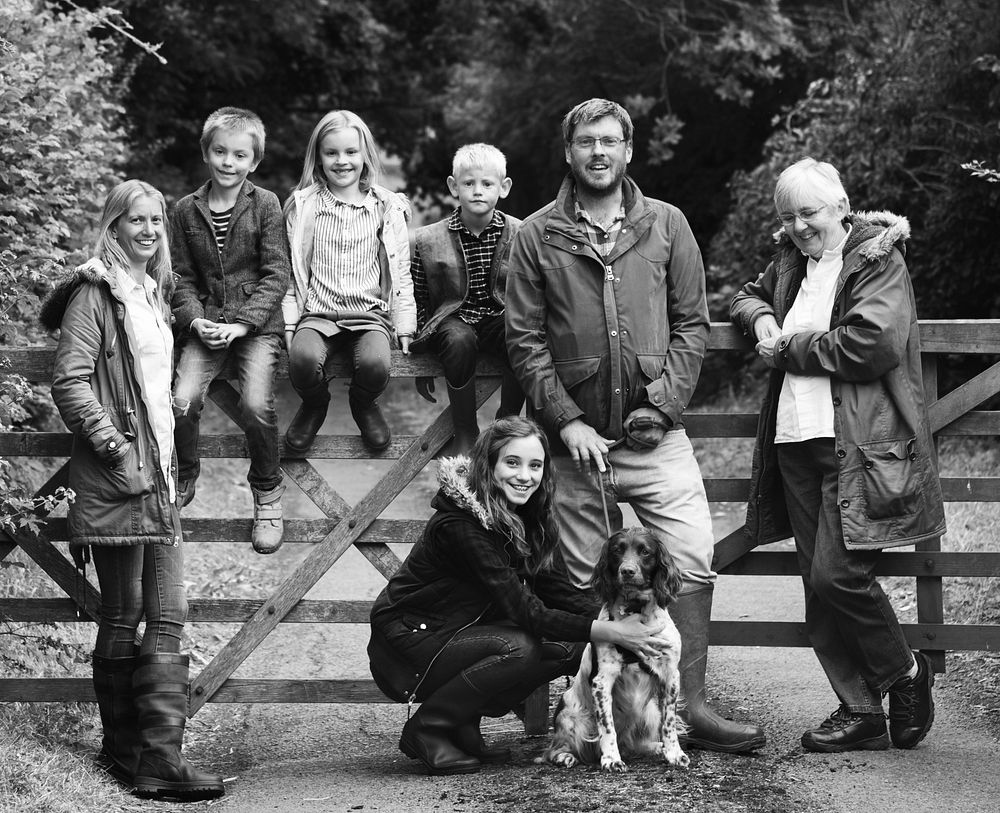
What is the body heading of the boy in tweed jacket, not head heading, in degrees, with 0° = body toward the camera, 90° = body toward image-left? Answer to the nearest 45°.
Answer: approximately 0°

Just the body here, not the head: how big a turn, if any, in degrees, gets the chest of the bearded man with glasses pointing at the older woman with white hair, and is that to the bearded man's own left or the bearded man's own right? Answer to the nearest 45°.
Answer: approximately 90° to the bearded man's own left

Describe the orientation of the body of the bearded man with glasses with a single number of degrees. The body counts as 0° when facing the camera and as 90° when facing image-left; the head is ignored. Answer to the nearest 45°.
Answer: approximately 0°

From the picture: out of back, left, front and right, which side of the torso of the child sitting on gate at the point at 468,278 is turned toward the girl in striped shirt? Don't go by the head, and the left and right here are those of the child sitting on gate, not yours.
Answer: right

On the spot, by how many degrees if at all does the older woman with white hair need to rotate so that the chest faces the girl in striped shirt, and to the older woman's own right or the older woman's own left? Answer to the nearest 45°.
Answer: approximately 45° to the older woman's own right

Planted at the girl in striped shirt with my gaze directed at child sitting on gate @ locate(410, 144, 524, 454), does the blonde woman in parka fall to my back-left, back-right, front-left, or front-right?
back-right

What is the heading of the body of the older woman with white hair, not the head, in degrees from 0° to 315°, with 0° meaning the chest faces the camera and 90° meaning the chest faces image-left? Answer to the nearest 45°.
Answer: approximately 45°

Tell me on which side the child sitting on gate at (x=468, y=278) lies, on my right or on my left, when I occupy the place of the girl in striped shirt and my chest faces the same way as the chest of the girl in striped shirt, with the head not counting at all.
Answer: on my left
